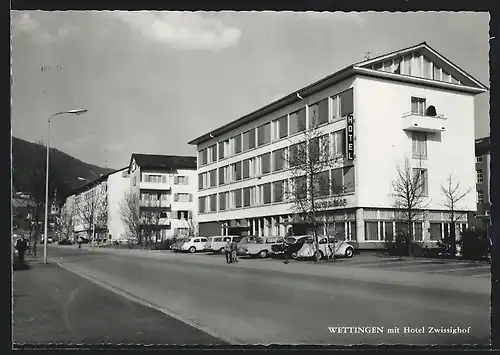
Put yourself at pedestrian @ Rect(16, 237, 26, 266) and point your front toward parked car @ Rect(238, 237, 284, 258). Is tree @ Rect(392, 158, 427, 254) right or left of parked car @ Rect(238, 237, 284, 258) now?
right

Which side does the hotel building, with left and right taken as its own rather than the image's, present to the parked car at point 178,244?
right

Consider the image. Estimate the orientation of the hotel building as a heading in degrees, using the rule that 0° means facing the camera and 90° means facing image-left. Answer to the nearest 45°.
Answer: approximately 45°

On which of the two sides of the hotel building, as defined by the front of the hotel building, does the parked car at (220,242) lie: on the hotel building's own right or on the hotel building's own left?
on the hotel building's own right

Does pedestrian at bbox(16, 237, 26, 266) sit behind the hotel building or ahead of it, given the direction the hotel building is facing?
ahead
